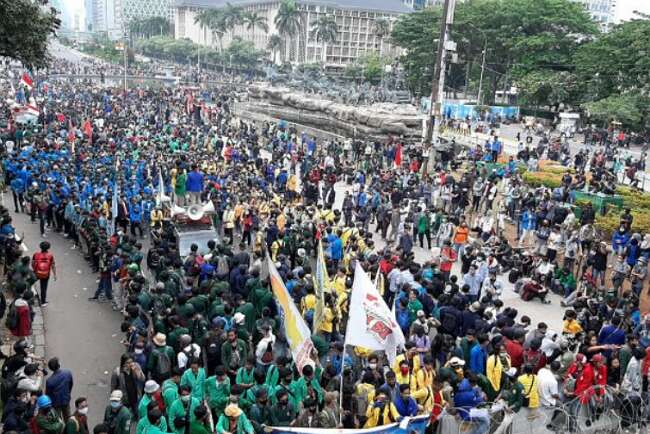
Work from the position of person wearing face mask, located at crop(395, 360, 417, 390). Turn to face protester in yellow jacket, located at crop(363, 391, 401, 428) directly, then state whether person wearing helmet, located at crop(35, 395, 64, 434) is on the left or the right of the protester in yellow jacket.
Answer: right

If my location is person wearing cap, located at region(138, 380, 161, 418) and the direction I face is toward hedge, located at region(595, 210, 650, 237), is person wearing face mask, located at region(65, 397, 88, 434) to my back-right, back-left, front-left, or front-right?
back-left

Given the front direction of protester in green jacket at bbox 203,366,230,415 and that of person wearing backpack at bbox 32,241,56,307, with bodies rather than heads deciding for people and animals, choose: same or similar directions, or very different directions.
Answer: very different directions
